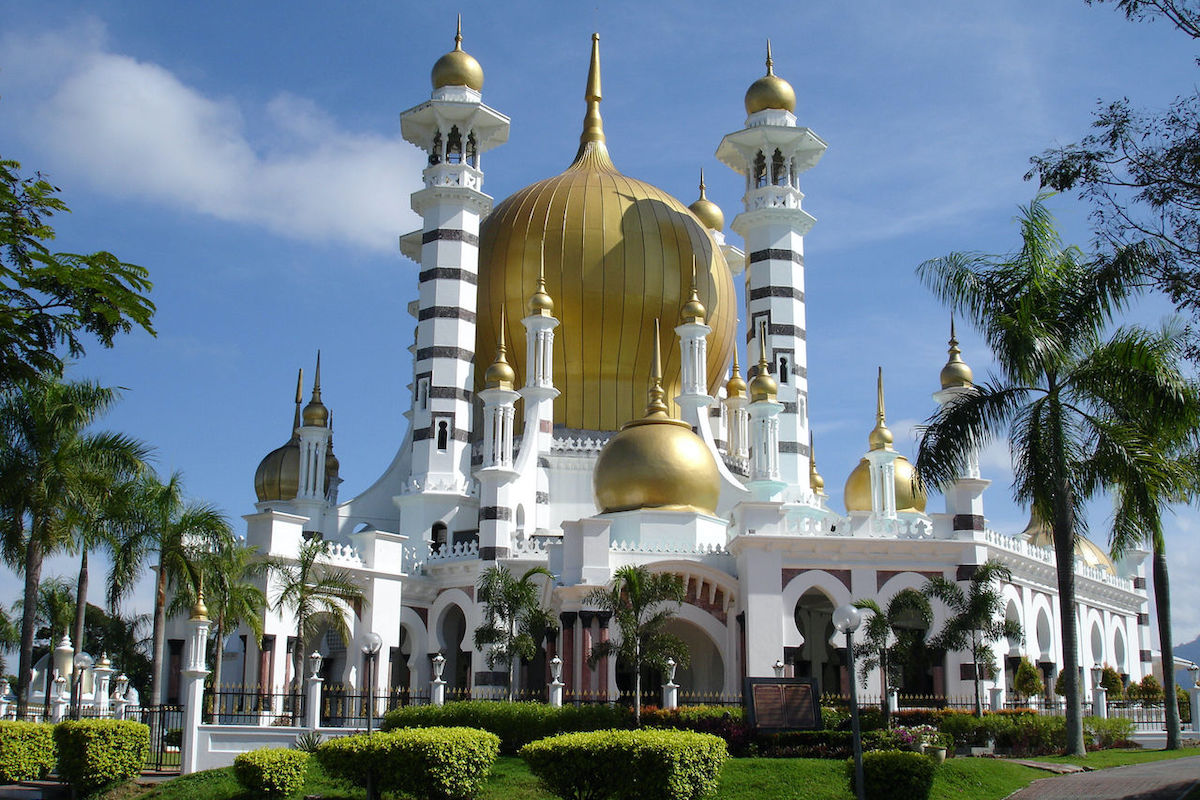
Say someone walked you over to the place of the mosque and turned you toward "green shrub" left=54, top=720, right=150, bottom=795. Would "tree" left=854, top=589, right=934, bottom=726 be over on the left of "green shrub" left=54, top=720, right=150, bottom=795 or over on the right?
left

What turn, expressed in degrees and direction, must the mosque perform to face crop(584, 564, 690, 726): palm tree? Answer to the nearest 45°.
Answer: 0° — it already faces it

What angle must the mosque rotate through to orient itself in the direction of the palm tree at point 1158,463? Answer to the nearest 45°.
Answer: approximately 45° to its left

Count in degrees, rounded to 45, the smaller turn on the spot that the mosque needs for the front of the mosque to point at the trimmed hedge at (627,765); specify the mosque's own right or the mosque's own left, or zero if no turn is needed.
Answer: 0° — it already faces it

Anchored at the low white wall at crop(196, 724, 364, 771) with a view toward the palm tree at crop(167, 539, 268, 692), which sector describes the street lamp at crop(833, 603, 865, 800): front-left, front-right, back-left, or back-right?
back-right

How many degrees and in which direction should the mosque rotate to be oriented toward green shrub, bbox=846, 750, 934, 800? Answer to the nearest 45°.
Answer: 0° — it already faces it

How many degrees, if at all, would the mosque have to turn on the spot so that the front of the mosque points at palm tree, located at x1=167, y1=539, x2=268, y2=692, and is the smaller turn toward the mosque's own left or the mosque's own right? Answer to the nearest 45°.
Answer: approximately 45° to the mosque's own right

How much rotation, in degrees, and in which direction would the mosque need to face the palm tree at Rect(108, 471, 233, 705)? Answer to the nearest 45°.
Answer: approximately 45° to its right

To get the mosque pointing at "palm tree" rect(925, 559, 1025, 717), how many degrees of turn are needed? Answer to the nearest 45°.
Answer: approximately 45° to its left

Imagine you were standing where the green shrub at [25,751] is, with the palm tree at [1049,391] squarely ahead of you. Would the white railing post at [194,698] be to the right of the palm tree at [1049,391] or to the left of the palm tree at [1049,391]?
left

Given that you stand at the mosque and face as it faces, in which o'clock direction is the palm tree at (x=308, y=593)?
The palm tree is roughly at 1 o'clock from the mosque.

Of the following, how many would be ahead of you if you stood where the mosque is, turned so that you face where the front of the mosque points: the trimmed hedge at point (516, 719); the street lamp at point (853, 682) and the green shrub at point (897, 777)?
3

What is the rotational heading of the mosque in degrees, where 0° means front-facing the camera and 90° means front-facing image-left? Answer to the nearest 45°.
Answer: approximately 0°
